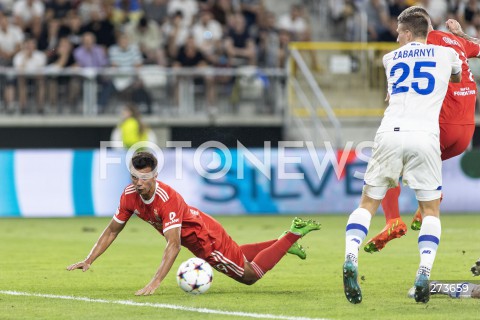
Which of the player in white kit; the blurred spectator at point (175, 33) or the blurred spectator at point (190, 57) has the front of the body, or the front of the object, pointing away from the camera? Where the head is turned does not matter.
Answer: the player in white kit

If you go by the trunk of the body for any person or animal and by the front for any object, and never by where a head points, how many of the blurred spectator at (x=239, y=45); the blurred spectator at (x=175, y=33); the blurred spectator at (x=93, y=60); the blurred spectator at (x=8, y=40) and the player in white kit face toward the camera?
4

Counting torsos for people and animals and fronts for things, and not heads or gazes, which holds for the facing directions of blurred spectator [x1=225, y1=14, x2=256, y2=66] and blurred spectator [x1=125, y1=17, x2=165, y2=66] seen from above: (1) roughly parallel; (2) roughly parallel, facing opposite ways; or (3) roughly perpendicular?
roughly parallel

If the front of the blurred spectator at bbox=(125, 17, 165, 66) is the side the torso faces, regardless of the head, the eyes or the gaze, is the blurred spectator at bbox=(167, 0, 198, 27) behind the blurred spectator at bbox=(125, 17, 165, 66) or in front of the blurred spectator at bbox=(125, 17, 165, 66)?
behind

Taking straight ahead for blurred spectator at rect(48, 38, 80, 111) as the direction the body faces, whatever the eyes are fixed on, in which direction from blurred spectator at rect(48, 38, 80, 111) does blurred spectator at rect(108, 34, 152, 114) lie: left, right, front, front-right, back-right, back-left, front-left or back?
left

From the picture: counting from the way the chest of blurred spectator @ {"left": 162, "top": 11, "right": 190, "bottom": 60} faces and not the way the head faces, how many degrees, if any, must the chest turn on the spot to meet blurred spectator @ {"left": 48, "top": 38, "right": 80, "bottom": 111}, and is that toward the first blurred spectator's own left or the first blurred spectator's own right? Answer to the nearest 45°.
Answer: approximately 45° to the first blurred spectator's own right

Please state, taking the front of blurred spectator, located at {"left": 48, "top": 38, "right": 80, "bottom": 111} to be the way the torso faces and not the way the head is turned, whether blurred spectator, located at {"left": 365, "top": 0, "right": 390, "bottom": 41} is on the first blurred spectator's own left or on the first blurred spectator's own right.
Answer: on the first blurred spectator's own left

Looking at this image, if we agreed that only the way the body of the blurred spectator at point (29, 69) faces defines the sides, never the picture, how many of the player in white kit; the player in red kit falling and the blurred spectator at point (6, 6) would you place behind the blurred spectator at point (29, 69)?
1

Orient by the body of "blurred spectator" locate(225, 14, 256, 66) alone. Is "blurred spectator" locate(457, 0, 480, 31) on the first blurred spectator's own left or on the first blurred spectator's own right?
on the first blurred spectator's own left

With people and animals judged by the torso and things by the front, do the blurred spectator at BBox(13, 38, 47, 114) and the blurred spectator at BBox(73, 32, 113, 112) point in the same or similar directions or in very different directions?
same or similar directions

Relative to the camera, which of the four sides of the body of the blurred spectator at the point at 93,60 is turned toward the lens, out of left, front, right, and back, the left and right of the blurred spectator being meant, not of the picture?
front

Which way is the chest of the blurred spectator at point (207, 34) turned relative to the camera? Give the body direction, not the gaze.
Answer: toward the camera

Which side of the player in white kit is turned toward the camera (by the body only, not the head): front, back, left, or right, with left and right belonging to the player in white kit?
back

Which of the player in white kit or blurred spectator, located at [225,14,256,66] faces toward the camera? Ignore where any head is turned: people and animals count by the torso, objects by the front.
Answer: the blurred spectator

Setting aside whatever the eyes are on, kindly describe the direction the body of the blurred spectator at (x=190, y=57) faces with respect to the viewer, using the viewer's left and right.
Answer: facing the viewer

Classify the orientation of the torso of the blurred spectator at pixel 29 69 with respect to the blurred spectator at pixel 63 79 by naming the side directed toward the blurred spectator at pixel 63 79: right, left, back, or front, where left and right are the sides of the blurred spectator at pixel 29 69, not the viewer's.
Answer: left
